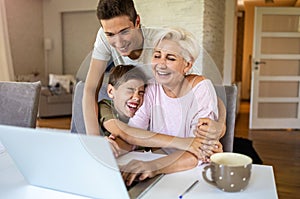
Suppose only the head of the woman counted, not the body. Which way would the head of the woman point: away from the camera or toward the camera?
toward the camera

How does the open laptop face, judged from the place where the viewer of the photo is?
facing away from the viewer and to the right of the viewer

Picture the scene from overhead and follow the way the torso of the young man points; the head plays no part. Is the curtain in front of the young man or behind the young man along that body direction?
behind

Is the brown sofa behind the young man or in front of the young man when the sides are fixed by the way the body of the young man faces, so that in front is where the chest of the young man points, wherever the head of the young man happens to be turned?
behind

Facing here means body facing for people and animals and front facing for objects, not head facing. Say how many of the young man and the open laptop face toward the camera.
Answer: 1

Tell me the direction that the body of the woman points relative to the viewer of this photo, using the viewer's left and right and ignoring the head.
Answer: facing the viewer and to the left of the viewer

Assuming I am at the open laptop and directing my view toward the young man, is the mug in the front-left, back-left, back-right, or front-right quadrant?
front-right

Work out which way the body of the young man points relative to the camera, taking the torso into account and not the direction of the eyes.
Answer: toward the camera

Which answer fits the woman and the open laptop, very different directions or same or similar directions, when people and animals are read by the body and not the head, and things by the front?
very different directions

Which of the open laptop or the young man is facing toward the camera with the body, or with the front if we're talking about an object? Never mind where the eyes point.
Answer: the young man

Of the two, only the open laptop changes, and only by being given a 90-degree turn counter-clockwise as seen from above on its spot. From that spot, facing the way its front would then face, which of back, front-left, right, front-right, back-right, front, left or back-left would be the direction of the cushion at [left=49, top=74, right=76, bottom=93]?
front-right

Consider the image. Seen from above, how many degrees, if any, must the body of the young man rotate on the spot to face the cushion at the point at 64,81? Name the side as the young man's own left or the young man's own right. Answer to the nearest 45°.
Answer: approximately 180°

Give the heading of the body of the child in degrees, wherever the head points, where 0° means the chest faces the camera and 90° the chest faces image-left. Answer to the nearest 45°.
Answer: approximately 315°

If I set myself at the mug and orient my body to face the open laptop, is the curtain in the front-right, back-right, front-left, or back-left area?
front-right

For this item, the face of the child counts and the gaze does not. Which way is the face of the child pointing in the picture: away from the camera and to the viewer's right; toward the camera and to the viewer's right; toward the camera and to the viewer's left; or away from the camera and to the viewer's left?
toward the camera and to the viewer's right
